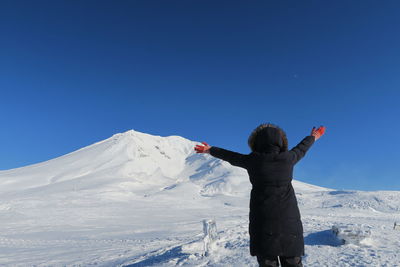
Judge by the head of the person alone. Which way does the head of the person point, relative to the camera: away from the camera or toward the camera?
away from the camera

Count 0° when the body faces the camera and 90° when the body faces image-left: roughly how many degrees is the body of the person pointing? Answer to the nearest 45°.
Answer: approximately 180°
